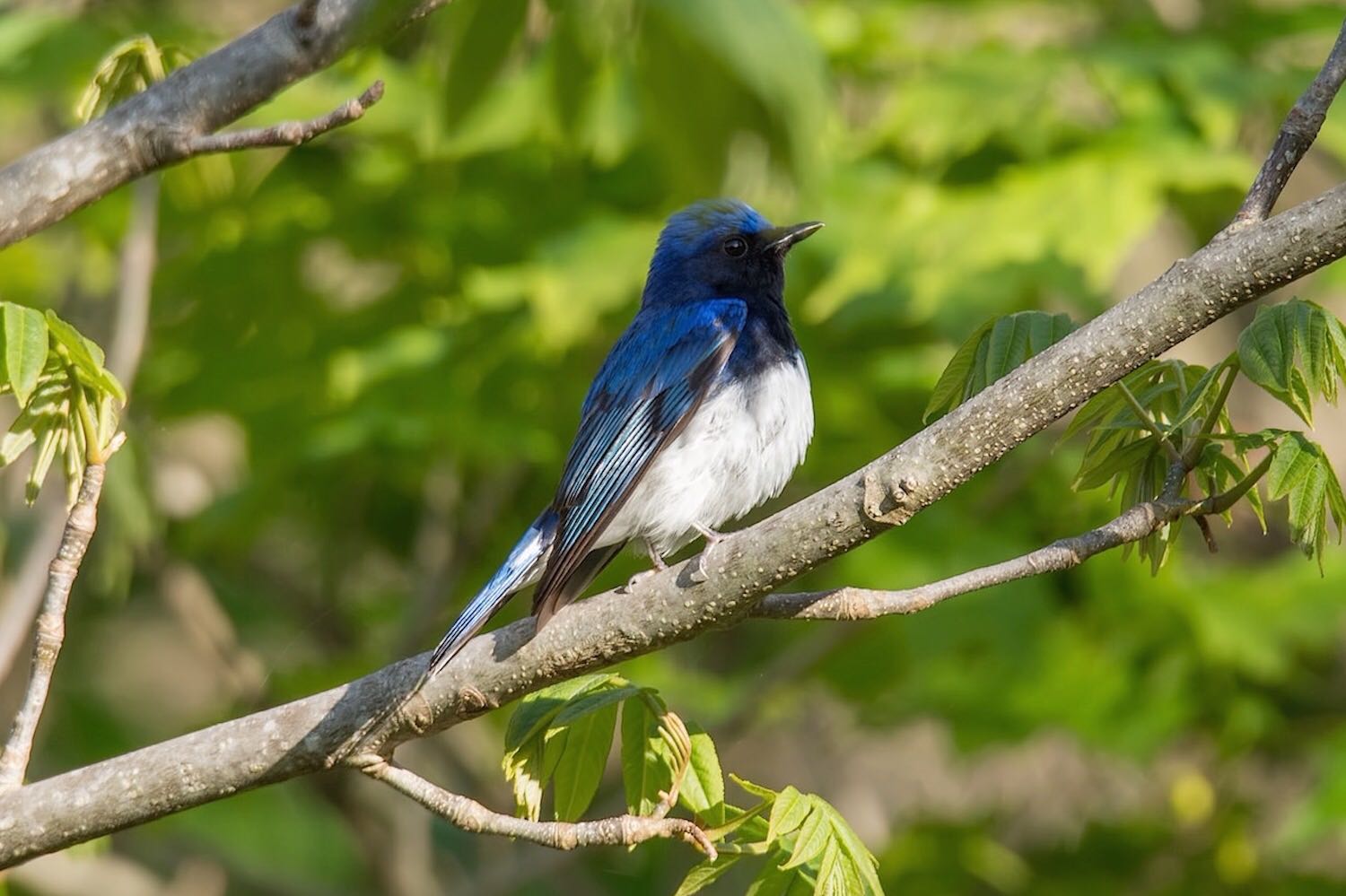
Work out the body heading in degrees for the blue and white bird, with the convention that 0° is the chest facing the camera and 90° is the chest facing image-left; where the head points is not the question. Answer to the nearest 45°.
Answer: approximately 270°

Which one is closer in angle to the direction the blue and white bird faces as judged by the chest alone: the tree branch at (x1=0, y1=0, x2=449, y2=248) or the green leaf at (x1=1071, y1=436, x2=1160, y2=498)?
the green leaf

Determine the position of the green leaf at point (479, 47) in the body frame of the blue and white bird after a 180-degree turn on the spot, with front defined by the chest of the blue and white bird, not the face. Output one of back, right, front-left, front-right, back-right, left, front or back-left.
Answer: left

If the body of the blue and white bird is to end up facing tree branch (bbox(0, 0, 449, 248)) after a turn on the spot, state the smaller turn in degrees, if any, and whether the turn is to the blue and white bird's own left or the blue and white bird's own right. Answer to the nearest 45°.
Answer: approximately 180°
